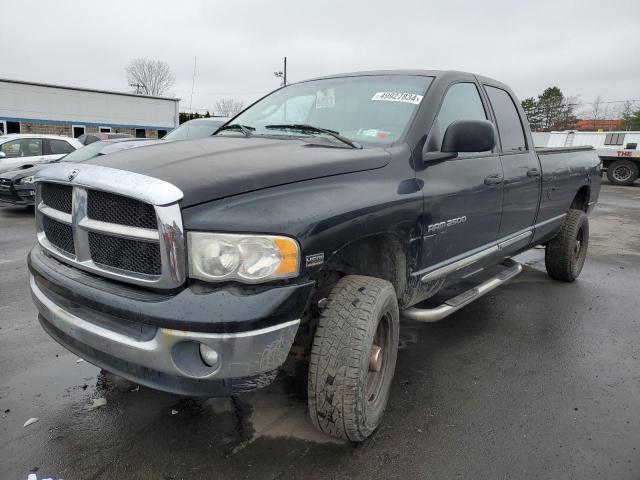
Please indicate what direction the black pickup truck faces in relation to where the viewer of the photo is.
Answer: facing the viewer and to the left of the viewer

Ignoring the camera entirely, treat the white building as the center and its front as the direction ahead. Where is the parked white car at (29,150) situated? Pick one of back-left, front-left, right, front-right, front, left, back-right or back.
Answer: front-right

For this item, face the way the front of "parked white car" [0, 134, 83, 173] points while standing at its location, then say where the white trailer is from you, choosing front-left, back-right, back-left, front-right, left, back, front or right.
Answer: back

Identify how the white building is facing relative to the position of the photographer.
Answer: facing the viewer and to the right of the viewer

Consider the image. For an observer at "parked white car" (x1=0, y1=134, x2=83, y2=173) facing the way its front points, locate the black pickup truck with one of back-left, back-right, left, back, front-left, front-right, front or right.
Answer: left

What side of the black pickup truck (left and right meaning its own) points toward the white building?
right
